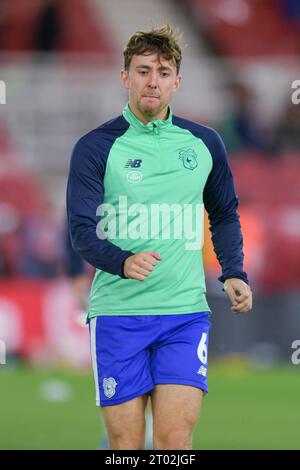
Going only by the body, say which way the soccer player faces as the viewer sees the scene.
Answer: toward the camera

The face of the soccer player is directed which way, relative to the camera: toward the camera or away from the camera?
toward the camera
